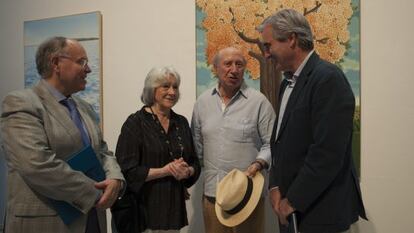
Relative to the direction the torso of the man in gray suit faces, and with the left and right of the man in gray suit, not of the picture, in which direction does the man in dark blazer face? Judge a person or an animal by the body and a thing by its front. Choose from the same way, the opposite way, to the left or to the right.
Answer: the opposite way

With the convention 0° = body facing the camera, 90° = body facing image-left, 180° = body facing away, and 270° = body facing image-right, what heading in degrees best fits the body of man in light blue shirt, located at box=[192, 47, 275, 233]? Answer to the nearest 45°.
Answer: approximately 0°

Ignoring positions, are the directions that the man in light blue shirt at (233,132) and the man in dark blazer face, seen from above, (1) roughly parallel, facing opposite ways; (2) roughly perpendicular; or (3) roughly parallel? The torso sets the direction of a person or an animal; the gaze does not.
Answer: roughly perpendicular

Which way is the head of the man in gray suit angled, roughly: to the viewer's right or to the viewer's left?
to the viewer's right

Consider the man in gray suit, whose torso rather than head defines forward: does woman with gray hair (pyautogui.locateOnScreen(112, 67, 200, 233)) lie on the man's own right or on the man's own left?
on the man's own left

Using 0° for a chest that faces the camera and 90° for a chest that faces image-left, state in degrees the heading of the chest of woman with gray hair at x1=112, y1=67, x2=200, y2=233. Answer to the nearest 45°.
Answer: approximately 315°

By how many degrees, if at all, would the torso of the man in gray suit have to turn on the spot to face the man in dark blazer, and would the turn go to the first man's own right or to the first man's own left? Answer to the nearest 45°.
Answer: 0° — they already face them

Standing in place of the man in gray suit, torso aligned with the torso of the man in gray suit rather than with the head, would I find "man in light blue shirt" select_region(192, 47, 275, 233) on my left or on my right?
on my left

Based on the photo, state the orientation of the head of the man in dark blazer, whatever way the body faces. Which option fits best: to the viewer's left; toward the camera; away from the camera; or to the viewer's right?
to the viewer's left

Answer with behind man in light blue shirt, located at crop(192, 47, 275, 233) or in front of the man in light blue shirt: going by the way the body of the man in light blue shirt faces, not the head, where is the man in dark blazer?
in front

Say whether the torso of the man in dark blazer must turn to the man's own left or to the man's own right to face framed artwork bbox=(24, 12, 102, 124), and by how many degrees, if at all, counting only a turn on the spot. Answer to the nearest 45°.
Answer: approximately 45° to the man's own right

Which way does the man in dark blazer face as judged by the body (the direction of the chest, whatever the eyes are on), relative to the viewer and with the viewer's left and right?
facing to the left of the viewer

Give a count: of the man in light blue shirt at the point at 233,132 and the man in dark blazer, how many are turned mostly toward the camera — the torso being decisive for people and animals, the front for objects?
1
